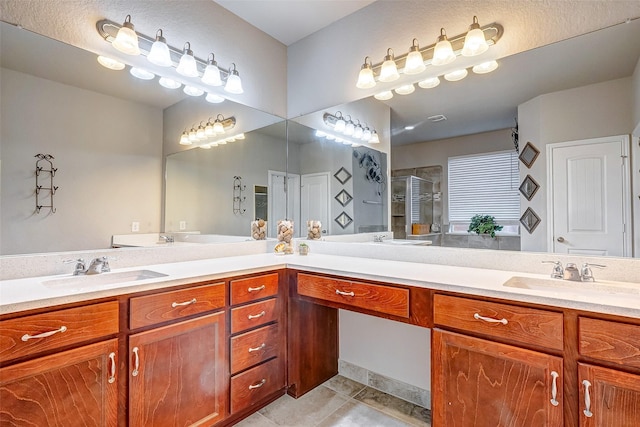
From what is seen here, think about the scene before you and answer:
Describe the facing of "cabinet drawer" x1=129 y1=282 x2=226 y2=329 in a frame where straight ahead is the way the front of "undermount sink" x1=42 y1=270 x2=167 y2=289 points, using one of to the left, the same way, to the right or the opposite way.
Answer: the same way

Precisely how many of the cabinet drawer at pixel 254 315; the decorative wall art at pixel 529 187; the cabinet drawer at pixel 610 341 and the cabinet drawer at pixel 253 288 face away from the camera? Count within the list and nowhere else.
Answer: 0

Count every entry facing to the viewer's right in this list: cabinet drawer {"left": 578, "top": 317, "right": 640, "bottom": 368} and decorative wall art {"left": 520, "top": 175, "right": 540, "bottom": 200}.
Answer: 0

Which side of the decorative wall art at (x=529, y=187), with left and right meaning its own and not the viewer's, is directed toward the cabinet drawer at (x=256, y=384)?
front

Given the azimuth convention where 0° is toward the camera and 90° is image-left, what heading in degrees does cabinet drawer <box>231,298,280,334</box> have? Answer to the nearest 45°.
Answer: approximately 315°

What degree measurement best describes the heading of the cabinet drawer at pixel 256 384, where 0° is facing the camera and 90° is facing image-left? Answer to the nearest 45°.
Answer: approximately 315°

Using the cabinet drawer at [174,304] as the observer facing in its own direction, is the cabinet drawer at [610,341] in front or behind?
in front

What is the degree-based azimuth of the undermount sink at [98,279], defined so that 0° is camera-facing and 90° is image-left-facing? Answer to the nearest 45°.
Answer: approximately 315°

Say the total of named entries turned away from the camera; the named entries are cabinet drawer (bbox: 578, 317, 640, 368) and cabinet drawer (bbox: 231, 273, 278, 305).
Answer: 0

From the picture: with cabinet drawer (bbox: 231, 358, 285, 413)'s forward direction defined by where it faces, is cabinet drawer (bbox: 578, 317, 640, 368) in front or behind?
in front

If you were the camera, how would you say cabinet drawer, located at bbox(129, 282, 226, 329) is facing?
facing the viewer and to the right of the viewer
